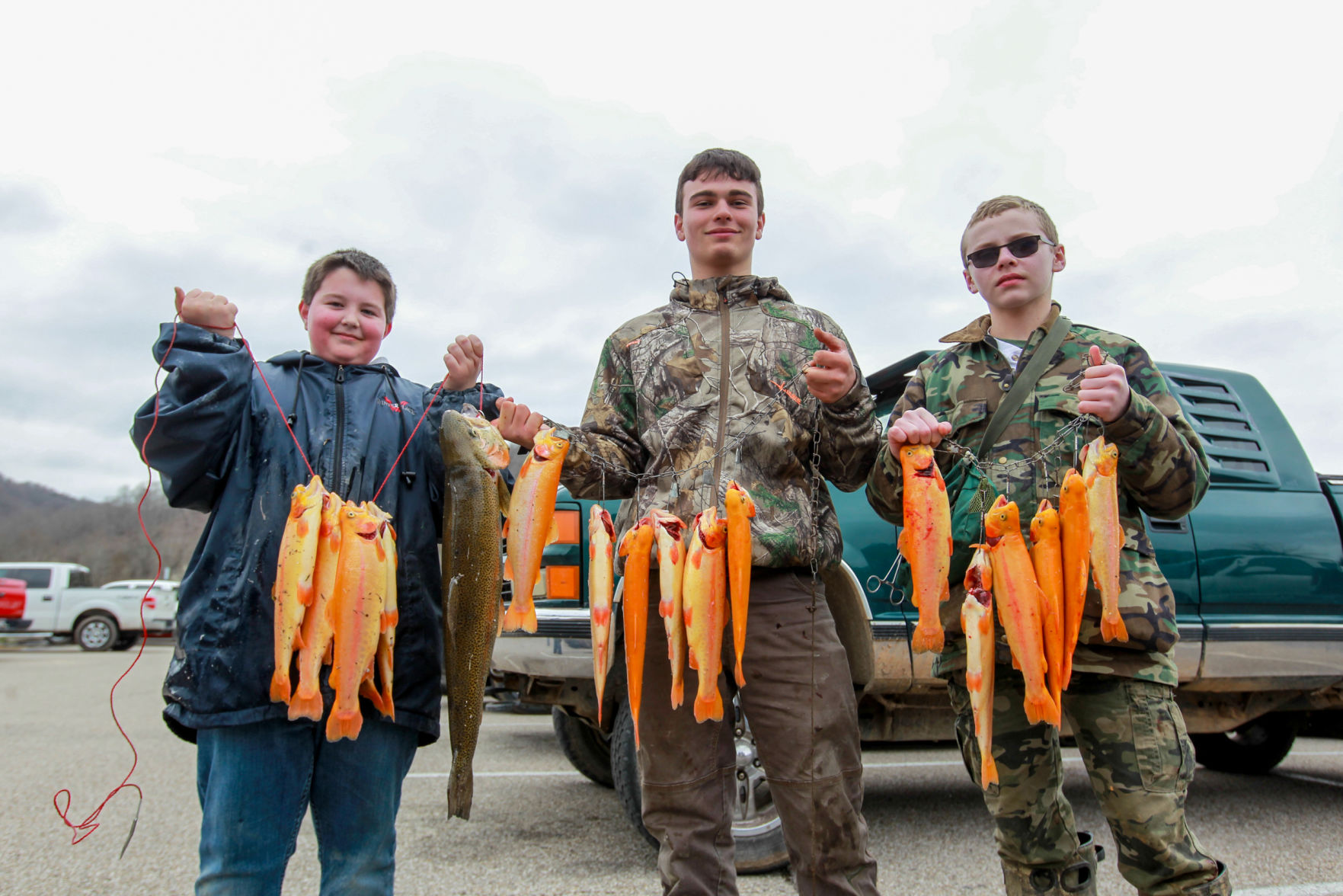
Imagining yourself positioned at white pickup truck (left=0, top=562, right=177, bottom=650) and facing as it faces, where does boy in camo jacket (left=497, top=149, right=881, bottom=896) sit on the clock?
The boy in camo jacket is roughly at 9 o'clock from the white pickup truck.

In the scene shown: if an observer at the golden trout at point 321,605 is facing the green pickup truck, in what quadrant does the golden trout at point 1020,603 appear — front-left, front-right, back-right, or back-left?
front-right

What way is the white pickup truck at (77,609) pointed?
to the viewer's left

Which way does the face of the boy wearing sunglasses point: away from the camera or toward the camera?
toward the camera

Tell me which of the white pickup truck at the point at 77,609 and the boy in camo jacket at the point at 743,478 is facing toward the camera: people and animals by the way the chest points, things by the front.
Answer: the boy in camo jacket

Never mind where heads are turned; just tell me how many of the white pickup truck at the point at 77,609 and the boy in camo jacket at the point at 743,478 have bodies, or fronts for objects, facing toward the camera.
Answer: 1

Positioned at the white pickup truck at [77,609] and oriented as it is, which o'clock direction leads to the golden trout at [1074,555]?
The golden trout is roughly at 9 o'clock from the white pickup truck.

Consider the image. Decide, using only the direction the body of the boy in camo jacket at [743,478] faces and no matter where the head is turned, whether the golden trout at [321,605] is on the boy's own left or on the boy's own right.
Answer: on the boy's own right

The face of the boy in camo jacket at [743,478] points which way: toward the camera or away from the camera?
toward the camera

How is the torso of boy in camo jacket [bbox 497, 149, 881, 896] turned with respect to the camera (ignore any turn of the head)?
toward the camera

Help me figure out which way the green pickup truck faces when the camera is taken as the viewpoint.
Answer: facing the viewer and to the left of the viewer
